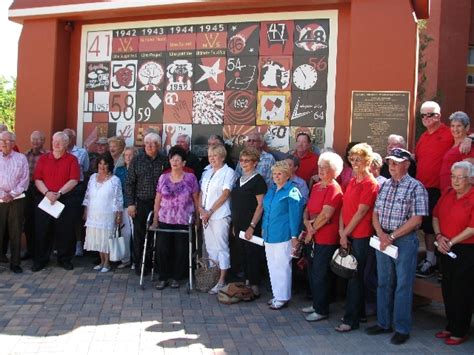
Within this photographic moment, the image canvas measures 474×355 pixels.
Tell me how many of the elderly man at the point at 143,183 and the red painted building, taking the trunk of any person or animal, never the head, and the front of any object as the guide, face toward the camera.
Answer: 2

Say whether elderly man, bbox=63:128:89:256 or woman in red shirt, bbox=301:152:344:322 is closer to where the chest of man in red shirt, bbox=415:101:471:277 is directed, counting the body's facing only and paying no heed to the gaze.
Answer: the woman in red shirt

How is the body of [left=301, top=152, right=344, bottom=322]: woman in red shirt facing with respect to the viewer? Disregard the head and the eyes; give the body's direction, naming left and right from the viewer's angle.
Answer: facing the viewer and to the left of the viewer

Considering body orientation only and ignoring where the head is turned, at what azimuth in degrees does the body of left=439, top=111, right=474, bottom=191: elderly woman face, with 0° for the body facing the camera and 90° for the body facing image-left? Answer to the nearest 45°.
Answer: approximately 45°

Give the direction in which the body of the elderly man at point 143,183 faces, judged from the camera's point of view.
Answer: toward the camera

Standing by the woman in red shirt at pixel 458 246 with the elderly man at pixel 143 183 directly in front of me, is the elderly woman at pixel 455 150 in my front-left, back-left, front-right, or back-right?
front-right

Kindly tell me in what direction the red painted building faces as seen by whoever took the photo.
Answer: facing the viewer

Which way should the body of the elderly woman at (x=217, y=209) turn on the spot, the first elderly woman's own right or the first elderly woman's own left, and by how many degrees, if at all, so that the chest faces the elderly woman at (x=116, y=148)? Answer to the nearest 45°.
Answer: approximately 90° to the first elderly woman's own right
